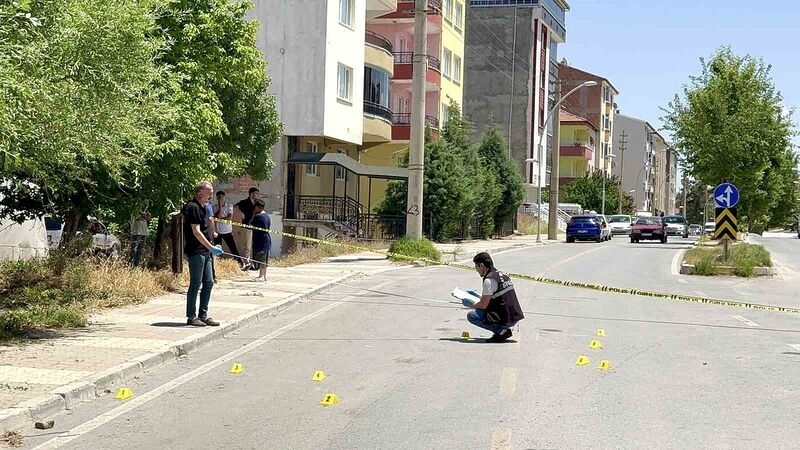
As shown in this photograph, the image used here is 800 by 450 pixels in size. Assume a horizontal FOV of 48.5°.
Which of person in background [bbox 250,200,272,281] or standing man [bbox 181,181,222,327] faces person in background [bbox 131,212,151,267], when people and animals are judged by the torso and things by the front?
person in background [bbox 250,200,272,281]

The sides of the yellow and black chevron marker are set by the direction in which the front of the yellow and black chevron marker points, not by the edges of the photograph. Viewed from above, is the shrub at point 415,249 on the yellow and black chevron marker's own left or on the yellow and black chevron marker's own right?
on the yellow and black chevron marker's own right

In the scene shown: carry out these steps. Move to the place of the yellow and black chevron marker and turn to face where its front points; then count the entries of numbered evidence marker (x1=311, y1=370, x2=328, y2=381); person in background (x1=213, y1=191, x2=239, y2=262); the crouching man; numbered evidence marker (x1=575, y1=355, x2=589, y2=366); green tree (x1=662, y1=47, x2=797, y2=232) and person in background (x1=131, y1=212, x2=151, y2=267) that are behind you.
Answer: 1

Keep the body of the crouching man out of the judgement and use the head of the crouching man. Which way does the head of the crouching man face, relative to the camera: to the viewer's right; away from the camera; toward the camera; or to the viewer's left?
to the viewer's left

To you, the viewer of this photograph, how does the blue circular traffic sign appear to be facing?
facing the viewer

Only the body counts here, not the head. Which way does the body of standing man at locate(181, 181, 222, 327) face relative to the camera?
to the viewer's right

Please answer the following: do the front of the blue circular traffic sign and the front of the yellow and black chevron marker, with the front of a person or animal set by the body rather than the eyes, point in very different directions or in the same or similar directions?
same or similar directions

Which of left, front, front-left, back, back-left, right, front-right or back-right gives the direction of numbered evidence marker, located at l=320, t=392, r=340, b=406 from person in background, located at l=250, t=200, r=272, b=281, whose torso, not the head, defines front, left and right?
left

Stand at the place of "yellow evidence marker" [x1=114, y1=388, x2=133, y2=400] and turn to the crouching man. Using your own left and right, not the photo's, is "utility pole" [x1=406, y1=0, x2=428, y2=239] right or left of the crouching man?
left

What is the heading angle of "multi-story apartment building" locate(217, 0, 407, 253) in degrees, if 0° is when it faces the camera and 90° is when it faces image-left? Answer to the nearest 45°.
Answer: approximately 315°

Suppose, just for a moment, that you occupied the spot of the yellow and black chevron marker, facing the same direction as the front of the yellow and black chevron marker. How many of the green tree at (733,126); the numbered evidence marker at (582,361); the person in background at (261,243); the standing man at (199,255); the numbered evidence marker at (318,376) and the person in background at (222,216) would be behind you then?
1

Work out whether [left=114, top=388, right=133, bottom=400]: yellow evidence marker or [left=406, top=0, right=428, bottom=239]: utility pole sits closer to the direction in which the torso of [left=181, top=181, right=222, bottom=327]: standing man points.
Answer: the utility pole
